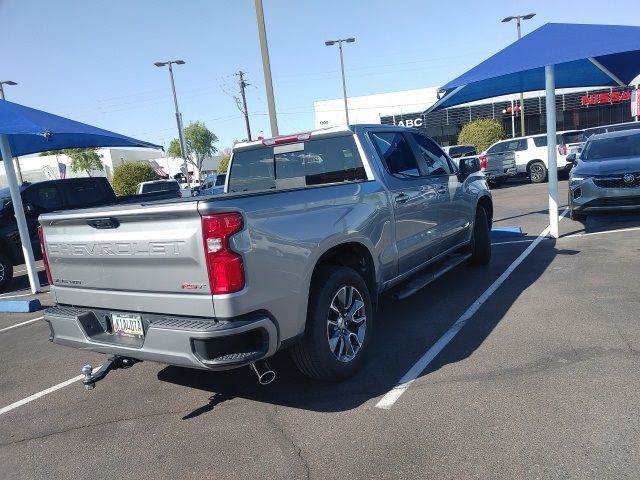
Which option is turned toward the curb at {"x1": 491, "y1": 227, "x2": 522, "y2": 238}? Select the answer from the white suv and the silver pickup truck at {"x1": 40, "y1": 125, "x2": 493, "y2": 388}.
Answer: the silver pickup truck

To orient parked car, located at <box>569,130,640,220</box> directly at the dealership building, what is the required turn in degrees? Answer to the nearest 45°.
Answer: approximately 180°

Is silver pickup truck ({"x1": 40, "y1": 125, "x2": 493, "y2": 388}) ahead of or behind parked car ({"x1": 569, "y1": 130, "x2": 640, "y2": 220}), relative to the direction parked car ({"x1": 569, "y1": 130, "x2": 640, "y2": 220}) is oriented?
ahead

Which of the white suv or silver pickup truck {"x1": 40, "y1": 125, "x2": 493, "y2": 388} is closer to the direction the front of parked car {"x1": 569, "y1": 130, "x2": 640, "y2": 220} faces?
the silver pickup truck

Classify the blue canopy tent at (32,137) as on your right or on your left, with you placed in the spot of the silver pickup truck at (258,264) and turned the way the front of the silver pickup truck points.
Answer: on your left

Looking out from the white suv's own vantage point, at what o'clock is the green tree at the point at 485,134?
The green tree is roughly at 1 o'clock from the white suv.

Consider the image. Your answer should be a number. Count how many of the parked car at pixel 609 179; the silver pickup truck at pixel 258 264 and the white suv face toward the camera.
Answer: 1

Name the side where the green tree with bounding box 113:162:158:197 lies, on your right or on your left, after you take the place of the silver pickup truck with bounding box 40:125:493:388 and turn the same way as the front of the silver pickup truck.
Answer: on your left

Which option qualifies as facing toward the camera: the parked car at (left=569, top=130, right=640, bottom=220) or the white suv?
the parked car

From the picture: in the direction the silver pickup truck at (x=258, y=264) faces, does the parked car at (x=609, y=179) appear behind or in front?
in front

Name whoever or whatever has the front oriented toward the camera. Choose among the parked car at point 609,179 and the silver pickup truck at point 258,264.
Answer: the parked car

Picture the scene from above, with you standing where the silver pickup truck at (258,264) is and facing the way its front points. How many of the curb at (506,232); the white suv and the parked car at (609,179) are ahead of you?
3

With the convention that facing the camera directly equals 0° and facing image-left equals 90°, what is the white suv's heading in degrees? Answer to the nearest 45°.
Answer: approximately 135°

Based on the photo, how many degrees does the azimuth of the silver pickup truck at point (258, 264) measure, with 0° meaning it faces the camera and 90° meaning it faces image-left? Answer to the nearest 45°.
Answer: approximately 225°

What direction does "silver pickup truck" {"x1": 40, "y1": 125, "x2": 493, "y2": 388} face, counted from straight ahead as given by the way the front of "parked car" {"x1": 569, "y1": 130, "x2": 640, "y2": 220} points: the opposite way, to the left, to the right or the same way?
the opposite way

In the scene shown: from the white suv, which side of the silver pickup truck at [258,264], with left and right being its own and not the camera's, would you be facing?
front

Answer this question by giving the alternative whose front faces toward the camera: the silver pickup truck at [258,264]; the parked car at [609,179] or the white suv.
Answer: the parked car

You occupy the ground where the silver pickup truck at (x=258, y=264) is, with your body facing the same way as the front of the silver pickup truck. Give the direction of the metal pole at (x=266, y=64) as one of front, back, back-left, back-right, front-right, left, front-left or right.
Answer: front-left

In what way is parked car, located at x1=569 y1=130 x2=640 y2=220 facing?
toward the camera
